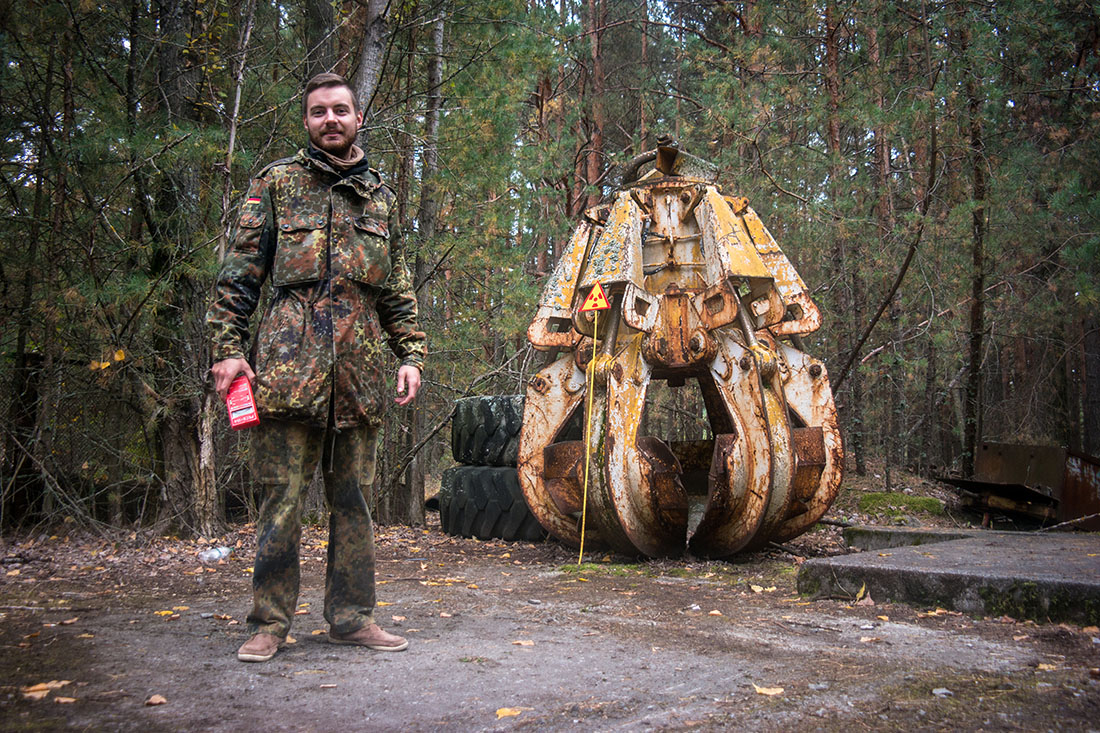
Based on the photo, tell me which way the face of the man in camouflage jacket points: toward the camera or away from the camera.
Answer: toward the camera

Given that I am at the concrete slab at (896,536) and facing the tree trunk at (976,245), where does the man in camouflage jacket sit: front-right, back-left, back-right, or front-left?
back-left

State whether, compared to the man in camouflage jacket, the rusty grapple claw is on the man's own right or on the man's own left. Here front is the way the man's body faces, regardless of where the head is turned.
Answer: on the man's own left

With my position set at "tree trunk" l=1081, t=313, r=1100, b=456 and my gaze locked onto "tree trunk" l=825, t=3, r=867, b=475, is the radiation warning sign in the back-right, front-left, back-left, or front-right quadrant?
front-left

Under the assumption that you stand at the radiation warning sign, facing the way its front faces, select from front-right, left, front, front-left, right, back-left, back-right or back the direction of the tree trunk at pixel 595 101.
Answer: back

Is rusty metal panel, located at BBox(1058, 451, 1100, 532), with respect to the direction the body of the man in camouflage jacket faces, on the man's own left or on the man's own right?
on the man's own left

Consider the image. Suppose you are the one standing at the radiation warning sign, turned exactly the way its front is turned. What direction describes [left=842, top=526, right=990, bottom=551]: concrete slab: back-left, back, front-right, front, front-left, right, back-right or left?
left

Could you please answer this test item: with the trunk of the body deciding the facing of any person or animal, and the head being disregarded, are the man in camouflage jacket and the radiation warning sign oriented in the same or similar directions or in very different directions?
same or similar directions

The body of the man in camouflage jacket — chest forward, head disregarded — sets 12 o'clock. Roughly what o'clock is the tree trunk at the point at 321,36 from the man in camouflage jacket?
The tree trunk is roughly at 6 o'clock from the man in camouflage jacket.

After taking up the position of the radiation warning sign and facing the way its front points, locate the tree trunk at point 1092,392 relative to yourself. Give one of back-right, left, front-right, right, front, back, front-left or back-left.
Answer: back-left

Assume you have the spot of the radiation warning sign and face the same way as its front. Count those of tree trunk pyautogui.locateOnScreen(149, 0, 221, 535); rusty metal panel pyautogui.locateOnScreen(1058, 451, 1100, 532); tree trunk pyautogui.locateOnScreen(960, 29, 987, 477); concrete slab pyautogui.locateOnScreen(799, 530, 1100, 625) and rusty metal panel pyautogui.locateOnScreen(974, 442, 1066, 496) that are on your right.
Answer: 1

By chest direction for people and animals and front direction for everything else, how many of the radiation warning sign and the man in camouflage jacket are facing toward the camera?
2

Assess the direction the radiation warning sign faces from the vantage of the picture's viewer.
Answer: facing the viewer

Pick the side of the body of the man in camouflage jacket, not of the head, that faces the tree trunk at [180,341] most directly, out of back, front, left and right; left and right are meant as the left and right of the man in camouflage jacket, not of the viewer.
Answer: back

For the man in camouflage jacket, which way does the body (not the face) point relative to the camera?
toward the camera

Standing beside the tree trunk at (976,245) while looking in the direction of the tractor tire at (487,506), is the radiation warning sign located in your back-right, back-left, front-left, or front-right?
front-left

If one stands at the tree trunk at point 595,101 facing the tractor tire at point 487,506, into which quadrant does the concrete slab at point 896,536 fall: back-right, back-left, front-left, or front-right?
front-left

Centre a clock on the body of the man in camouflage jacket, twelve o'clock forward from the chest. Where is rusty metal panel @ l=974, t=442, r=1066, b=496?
The rusty metal panel is roughly at 8 o'clock from the man in camouflage jacket.

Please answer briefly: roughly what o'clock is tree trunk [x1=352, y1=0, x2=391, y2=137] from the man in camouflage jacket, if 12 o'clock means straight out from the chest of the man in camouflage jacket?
The tree trunk is roughly at 6 o'clock from the man in camouflage jacket.

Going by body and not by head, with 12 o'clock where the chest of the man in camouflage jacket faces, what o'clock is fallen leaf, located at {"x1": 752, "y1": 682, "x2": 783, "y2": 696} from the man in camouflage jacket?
The fallen leaf is roughly at 10 o'clock from the man in camouflage jacket.
